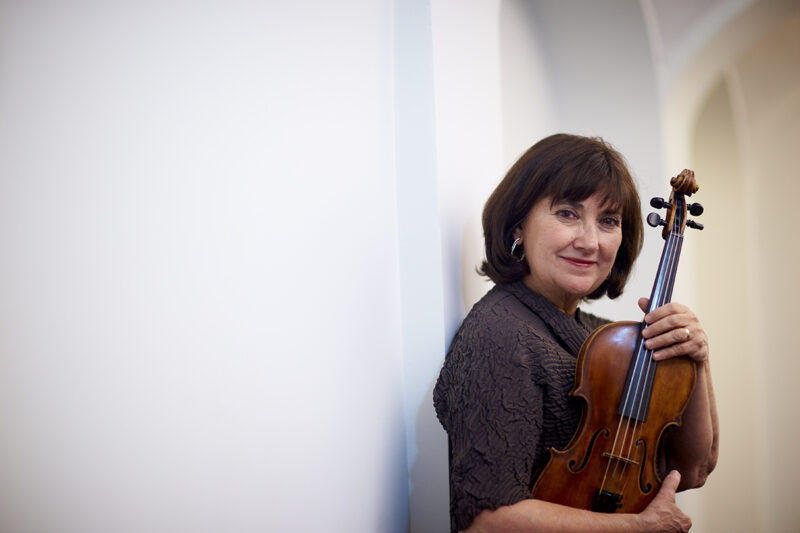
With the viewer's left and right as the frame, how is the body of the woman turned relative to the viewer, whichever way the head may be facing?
facing to the right of the viewer
